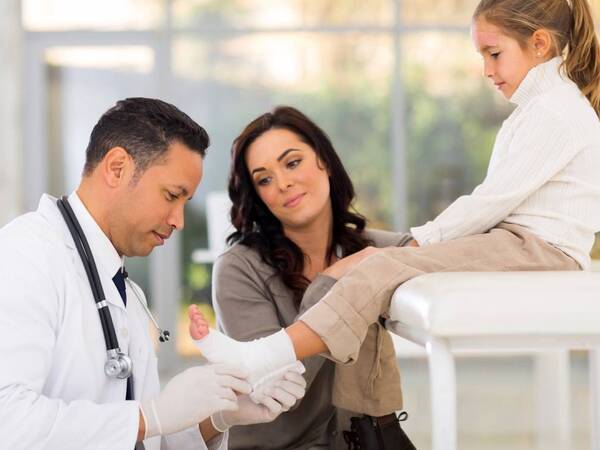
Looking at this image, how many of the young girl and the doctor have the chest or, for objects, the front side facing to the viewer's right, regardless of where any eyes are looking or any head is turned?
1

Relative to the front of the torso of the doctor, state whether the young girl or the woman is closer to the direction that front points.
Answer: the young girl

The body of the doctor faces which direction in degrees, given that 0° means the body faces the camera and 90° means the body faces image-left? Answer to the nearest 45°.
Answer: approximately 270°

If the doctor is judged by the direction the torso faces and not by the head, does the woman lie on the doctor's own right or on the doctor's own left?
on the doctor's own left

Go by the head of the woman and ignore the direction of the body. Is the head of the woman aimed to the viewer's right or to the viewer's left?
to the viewer's left

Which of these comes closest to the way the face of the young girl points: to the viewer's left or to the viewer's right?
to the viewer's left

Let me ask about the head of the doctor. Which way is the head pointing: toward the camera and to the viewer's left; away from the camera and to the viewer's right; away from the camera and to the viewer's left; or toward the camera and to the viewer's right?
toward the camera and to the viewer's right

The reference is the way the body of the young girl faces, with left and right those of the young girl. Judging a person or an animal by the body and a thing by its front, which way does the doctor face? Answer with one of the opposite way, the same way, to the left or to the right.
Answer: the opposite way

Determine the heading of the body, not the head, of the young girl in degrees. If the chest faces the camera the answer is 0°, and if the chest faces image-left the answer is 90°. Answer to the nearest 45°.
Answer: approximately 90°
